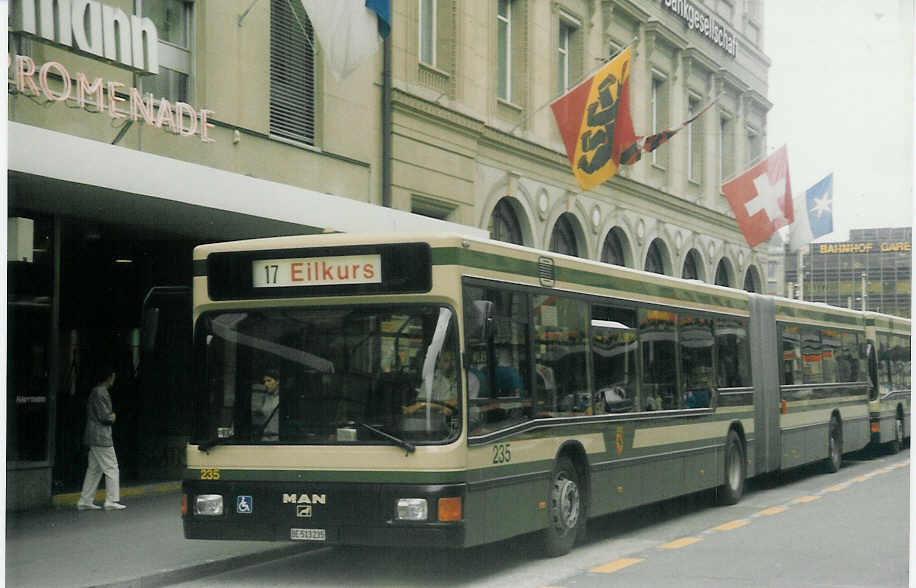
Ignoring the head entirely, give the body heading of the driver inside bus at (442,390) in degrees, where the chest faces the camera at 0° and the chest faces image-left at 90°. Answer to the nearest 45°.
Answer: approximately 45°

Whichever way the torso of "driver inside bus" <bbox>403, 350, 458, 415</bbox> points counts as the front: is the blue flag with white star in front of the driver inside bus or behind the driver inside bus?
behind

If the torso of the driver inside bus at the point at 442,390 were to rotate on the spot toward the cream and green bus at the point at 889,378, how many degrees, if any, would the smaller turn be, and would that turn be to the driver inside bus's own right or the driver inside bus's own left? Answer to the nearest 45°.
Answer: approximately 180°

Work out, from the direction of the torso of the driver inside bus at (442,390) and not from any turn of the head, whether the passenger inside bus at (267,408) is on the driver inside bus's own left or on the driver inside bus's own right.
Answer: on the driver inside bus's own right

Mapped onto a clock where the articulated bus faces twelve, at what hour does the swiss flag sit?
The swiss flag is roughly at 5 o'clock from the articulated bus.
